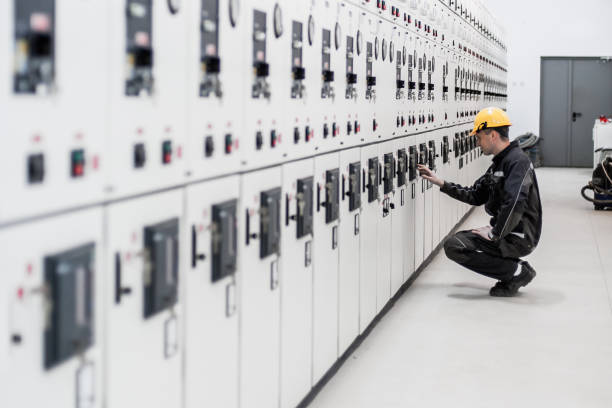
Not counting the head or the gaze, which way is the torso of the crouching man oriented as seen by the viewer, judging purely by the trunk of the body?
to the viewer's left

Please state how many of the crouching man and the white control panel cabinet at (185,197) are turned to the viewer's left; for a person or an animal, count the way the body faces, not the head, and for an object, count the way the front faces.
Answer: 1

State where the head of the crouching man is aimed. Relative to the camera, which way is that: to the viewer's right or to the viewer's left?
to the viewer's left

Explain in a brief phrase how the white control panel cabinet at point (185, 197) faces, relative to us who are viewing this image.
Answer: facing the viewer and to the right of the viewer

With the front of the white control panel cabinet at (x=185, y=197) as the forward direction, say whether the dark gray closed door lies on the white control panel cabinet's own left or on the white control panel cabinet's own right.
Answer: on the white control panel cabinet's own left

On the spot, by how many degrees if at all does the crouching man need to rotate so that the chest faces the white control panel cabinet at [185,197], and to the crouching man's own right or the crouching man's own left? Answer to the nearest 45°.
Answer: approximately 90° to the crouching man's own left

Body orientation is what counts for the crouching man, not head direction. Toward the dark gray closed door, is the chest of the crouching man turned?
no
